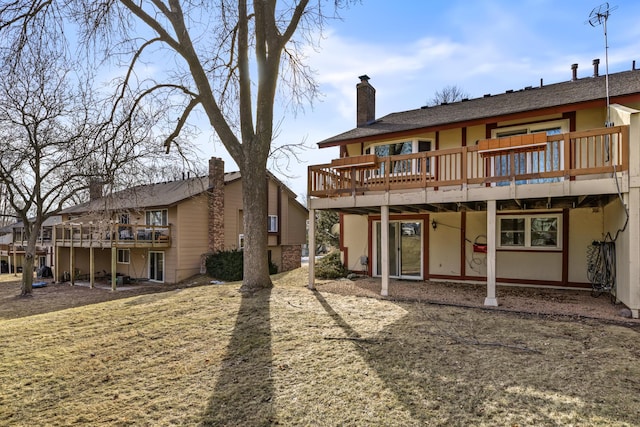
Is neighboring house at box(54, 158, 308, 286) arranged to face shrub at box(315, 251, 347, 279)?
no

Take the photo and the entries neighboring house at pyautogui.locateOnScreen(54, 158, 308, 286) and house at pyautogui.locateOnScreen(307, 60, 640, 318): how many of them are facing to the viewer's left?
0

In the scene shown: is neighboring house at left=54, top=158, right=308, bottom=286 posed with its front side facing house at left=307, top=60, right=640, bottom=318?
no

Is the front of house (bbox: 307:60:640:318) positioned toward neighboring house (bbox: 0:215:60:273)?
no

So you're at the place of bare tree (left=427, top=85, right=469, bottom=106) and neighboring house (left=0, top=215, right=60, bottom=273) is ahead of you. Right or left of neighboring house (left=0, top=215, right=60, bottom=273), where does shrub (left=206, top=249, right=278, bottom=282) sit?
left

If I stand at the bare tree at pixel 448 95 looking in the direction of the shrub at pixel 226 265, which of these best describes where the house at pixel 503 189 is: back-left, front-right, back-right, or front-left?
front-left

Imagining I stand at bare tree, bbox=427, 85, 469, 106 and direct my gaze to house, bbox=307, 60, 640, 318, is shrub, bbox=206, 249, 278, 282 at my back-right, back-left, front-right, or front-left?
front-right
